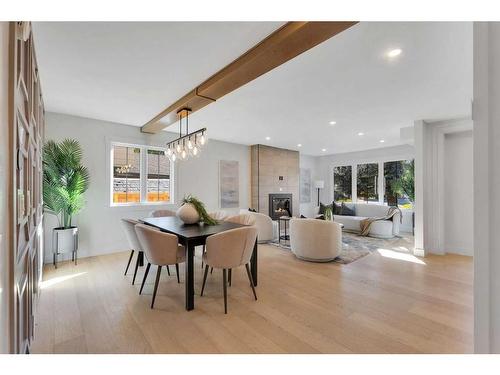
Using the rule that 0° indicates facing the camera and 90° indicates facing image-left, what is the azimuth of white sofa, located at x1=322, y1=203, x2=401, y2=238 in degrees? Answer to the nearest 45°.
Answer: approximately 45°

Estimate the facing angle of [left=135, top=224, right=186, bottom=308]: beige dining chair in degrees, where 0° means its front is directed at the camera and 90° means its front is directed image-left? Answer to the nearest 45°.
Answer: approximately 225°

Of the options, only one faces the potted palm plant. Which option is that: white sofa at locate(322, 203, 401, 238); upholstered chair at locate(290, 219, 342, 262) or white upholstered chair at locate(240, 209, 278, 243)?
white sofa at locate(322, 203, 401, 238)

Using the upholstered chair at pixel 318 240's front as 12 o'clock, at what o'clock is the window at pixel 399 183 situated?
The window is roughly at 1 o'clock from the upholstered chair.

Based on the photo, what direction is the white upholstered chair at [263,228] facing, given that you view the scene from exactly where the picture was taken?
facing away from the viewer and to the right of the viewer

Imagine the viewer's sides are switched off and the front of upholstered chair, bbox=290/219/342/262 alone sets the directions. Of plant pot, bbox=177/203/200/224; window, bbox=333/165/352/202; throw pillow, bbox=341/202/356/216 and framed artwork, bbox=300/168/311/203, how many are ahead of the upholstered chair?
3

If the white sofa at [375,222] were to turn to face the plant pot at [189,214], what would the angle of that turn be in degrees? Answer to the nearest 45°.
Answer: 0° — it already faces it

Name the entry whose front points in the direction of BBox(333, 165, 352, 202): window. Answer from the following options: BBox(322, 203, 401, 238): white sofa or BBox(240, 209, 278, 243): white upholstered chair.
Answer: BBox(240, 209, 278, 243): white upholstered chair

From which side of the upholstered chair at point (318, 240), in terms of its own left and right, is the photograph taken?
back

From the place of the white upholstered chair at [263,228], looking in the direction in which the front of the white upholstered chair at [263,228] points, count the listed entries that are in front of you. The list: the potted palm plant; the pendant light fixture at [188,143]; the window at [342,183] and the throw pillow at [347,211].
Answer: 2

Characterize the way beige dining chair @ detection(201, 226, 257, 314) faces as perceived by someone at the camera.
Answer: facing away from the viewer and to the left of the viewer

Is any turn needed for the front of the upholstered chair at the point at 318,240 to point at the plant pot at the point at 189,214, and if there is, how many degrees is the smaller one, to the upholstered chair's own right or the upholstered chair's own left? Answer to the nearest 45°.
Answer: approximately 135° to the upholstered chair's own left

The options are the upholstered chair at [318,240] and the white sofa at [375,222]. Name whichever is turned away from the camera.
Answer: the upholstered chair
